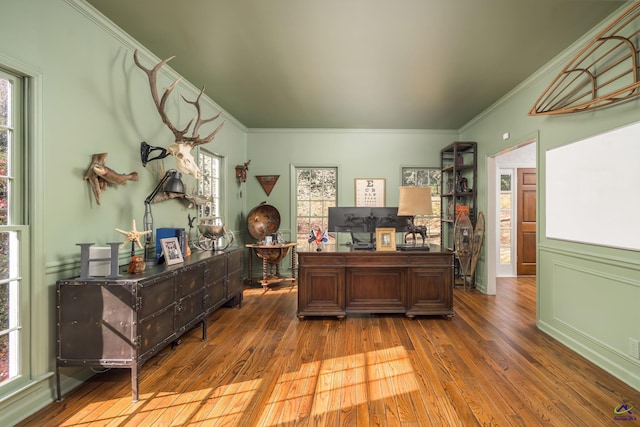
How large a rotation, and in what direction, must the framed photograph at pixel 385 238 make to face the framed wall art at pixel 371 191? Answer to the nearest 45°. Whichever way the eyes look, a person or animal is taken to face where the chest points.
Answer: approximately 180°

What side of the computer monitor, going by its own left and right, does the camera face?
back

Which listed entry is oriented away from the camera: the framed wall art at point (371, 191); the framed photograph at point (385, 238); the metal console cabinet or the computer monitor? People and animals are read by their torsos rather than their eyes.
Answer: the computer monitor

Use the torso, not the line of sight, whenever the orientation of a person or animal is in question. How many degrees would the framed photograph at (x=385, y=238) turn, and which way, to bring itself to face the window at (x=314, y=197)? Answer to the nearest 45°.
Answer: approximately 135° to its right

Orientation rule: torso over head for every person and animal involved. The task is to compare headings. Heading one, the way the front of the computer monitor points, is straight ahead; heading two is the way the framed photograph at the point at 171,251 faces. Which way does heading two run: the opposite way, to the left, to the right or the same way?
to the right

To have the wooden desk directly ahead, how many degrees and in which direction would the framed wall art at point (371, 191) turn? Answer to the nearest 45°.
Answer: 0° — it already faces it

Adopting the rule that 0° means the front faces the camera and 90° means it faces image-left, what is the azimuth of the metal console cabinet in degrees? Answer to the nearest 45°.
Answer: approximately 315°

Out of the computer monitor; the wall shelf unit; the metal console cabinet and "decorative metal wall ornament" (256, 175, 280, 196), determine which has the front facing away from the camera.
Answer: the computer monitor

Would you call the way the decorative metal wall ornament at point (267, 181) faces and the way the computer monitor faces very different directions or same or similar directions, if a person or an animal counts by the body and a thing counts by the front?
very different directions

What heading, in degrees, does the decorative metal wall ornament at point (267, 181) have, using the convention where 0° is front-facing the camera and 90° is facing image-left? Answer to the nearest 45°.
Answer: approximately 0°

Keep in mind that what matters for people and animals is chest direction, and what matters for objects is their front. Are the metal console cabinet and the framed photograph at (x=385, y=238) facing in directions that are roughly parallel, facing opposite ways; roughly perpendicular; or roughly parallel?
roughly perpendicular

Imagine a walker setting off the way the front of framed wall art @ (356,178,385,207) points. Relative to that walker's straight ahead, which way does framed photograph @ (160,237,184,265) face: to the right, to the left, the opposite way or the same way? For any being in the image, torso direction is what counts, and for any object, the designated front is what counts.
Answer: to the left

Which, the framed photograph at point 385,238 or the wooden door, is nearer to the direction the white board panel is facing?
the framed photograph

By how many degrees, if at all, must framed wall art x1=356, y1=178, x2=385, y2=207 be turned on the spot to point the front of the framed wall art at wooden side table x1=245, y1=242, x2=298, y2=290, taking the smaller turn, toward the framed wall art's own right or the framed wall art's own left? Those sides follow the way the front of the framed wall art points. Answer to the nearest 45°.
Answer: approximately 45° to the framed wall art's own right

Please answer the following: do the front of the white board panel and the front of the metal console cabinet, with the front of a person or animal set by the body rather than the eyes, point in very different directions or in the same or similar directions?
very different directions
